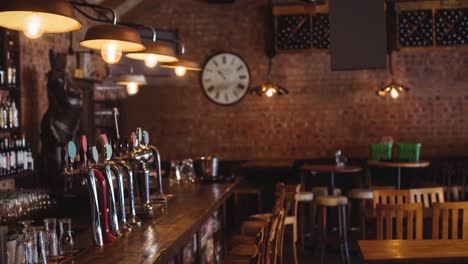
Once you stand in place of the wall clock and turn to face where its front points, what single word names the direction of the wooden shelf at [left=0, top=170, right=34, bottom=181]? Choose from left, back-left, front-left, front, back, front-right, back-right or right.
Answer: front-right

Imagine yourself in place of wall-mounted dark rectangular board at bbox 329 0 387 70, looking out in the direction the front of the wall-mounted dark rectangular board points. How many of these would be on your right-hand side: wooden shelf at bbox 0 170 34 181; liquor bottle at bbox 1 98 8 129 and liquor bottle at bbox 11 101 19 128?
3

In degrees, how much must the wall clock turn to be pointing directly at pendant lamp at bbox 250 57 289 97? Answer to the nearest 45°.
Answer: approximately 45° to its left

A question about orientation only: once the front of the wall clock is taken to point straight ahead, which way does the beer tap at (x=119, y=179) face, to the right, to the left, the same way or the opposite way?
to the right

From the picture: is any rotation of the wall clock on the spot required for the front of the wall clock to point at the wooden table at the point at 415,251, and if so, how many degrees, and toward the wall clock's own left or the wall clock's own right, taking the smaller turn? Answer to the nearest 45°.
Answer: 0° — it already faces it

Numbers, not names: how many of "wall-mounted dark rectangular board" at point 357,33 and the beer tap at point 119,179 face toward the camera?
1

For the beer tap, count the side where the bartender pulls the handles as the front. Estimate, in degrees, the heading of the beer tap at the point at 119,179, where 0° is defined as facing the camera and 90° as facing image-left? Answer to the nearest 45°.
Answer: approximately 90°
